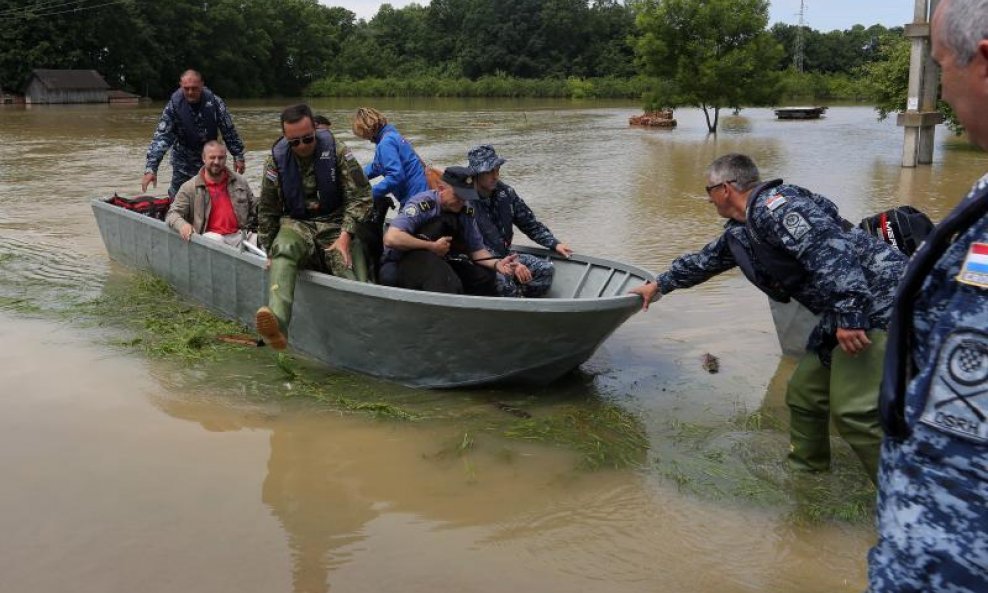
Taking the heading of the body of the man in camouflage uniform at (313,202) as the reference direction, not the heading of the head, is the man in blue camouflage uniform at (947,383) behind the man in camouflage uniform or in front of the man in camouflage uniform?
in front

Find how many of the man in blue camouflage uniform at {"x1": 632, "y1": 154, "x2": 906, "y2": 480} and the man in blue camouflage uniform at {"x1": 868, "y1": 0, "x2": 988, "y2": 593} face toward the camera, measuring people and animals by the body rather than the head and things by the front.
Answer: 0

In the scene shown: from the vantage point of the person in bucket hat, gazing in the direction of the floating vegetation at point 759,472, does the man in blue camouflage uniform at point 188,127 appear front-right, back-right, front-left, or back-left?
back-right

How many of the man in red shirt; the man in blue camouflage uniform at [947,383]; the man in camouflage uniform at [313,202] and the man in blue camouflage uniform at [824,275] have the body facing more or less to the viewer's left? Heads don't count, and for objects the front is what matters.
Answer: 2

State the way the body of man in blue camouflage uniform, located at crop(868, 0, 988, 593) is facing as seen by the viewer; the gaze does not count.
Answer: to the viewer's left

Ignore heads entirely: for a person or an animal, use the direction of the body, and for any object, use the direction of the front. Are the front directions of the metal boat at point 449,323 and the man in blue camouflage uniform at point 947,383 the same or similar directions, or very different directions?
very different directions

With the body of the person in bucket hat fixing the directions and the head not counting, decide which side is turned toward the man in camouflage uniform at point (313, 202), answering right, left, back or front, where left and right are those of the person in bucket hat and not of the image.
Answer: right

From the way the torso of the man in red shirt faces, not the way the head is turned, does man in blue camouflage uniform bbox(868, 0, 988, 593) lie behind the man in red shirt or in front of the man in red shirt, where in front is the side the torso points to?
in front
